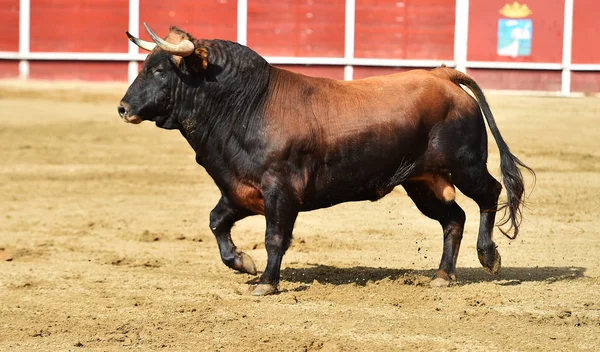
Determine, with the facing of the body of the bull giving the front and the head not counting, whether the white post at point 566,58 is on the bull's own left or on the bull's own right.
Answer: on the bull's own right

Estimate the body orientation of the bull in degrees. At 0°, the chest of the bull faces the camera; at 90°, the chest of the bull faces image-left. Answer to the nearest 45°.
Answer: approximately 90°

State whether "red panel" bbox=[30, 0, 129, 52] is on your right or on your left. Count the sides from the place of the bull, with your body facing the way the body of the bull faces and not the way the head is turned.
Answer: on your right

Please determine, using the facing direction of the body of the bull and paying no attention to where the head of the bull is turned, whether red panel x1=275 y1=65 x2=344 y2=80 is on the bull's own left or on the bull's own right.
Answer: on the bull's own right

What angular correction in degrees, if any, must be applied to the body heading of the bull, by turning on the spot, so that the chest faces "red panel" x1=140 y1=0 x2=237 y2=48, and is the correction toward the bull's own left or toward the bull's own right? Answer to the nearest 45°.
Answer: approximately 90° to the bull's own right

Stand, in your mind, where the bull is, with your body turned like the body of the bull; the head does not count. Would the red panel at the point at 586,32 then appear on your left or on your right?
on your right

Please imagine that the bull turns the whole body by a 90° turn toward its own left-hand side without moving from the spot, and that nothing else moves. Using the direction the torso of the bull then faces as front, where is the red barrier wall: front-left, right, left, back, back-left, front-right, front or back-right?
back

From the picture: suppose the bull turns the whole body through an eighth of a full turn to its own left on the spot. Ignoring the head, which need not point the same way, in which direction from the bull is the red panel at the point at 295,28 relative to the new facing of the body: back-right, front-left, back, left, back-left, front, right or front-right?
back-right

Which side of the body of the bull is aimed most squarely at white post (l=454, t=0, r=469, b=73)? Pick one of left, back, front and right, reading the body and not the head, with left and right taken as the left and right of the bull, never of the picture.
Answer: right
